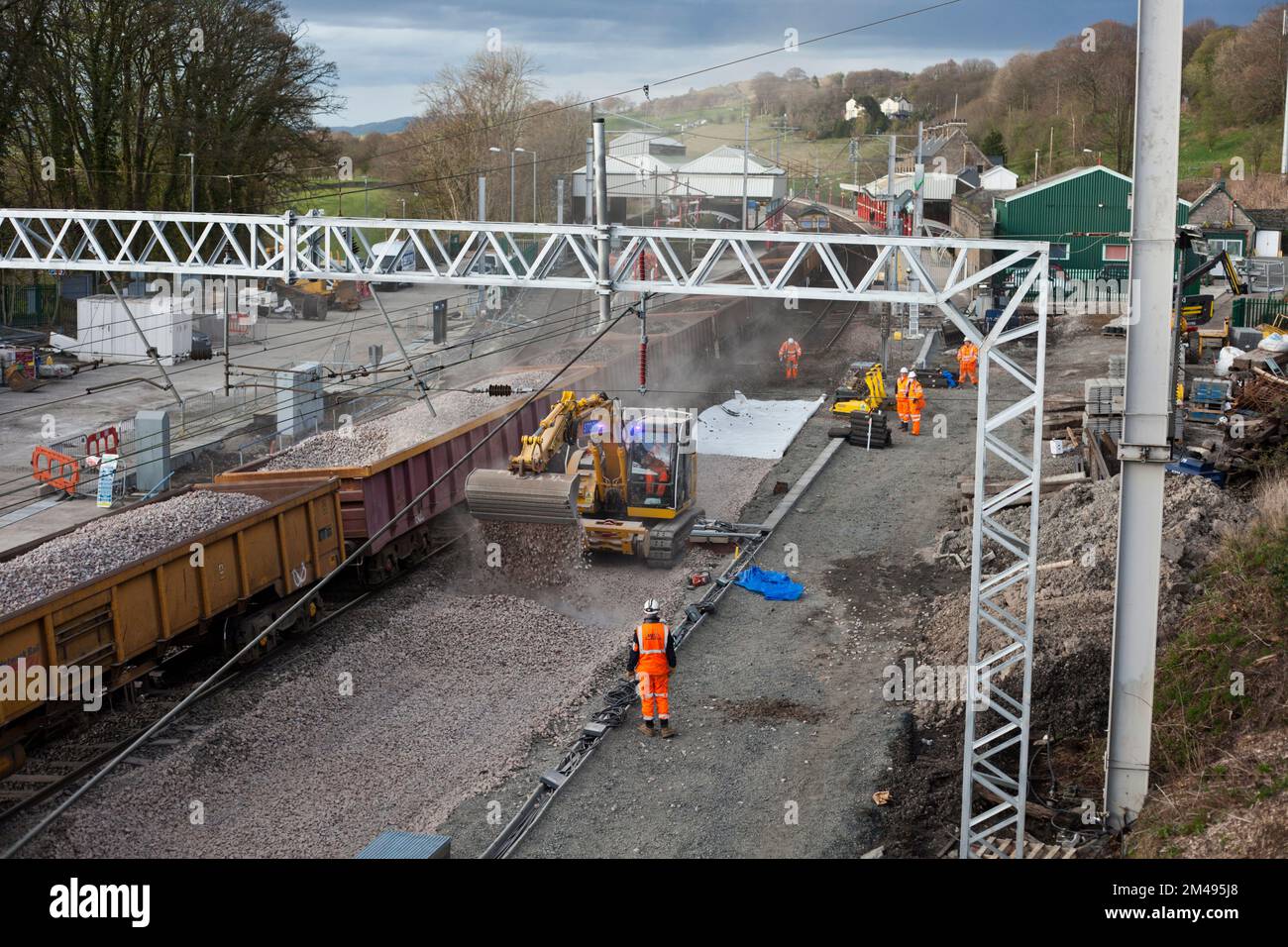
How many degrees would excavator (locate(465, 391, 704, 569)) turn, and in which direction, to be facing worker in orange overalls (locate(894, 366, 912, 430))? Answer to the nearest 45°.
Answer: approximately 180°

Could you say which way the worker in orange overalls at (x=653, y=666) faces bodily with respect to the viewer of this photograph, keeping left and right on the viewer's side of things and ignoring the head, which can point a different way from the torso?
facing away from the viewer

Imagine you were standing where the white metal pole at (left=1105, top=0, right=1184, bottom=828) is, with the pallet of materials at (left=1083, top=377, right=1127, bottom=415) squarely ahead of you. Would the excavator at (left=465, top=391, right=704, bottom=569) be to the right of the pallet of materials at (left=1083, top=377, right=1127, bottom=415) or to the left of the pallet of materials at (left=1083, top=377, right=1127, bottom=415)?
left

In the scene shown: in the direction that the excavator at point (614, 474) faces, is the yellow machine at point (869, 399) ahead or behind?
behind

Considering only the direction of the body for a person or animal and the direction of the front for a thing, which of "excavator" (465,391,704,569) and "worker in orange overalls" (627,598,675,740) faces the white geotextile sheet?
the worker in orange overalls

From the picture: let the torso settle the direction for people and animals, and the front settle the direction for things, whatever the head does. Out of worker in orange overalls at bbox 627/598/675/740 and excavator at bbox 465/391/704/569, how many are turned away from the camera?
1

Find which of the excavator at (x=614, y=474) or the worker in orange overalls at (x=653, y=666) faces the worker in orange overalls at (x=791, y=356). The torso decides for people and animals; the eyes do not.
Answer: the worker in orange overalls at (x=653, y=666)

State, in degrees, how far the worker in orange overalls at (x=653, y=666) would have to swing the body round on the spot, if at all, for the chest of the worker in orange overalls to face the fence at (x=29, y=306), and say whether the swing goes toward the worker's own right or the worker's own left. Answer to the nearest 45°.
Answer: approximately 45° to the worker's own left

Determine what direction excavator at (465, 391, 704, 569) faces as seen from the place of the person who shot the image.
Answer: facing the viewer and to the left of the viewer

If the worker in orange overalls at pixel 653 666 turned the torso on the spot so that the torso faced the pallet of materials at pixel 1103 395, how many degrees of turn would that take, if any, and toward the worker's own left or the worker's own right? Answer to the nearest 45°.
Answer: approximately 45° to the worker's own right

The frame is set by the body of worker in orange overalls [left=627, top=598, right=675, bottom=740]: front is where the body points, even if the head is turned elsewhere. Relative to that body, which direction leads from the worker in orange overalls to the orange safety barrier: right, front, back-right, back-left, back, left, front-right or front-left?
front-left

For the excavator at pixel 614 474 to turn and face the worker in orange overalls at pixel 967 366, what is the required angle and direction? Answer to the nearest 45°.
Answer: approximately 180°

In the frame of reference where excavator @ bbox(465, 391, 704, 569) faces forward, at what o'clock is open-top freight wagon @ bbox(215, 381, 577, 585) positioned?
The open-top freight wagon is roughly at 1 o'clock from the excavator.

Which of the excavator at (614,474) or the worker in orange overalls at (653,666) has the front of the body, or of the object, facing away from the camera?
the worker in orange overalls

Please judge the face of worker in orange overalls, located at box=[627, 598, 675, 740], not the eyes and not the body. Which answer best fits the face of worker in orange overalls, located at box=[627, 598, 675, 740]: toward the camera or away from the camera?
away from the camera

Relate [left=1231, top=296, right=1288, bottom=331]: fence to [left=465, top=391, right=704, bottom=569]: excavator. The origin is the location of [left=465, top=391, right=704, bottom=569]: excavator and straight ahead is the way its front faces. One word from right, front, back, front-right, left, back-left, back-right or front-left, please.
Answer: back
